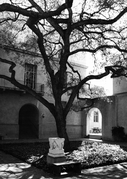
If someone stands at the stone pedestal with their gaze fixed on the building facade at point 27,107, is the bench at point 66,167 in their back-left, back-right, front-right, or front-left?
back-right

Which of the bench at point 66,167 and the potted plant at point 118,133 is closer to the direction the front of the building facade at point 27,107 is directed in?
the bench

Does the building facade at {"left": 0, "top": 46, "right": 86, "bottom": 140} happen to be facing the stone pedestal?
yes

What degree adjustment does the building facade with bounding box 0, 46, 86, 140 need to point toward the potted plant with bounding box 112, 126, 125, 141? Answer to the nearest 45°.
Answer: approximately 90° to its left

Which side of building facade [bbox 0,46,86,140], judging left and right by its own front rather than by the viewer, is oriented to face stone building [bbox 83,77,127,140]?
left

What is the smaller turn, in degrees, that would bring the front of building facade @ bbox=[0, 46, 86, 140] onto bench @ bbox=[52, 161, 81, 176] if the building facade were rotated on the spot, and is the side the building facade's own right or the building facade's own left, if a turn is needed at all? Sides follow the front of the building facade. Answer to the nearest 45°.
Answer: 0° — it already faces it

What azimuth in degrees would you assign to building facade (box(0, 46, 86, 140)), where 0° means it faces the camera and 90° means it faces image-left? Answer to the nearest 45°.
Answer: approximately 0°

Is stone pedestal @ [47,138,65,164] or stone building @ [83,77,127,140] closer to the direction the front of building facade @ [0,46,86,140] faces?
the stone pedestal
